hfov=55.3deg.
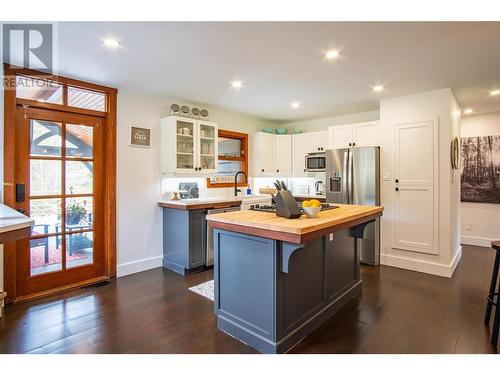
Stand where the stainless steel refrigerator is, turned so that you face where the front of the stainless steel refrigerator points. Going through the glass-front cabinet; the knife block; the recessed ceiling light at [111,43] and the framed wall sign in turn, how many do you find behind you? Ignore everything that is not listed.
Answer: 0

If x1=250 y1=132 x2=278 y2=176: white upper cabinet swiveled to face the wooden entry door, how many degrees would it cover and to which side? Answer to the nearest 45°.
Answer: approximately 90° to its right

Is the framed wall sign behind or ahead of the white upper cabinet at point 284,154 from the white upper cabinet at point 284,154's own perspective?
ahead

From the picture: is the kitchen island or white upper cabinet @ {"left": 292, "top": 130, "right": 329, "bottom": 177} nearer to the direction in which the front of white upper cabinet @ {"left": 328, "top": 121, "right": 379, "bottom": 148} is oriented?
the kitchen island

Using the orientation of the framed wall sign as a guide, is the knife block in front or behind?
in front

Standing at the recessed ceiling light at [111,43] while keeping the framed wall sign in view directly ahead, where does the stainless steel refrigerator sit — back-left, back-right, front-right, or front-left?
front-right

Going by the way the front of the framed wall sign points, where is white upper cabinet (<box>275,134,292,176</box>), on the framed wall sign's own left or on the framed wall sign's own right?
on the framed wall sign's own left

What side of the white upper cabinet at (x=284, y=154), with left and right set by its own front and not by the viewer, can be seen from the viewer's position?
front

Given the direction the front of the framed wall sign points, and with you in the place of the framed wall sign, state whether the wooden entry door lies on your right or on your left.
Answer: on your right

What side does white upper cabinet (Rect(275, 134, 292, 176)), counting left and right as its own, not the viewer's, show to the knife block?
front

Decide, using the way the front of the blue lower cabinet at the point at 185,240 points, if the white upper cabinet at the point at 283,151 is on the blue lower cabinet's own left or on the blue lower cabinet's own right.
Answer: on the blue lower cabinet's own left

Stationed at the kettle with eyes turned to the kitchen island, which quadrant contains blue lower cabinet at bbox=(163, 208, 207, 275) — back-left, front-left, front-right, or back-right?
front-right
